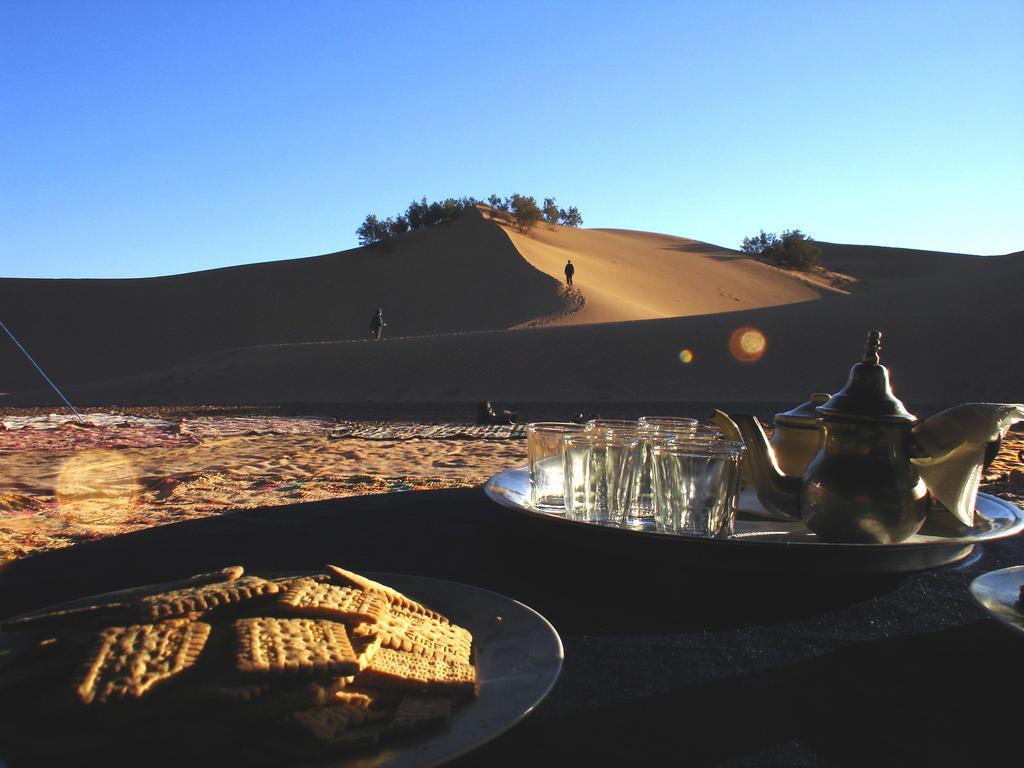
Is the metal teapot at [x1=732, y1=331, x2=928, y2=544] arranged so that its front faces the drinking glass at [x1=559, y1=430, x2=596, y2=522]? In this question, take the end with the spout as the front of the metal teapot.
yes

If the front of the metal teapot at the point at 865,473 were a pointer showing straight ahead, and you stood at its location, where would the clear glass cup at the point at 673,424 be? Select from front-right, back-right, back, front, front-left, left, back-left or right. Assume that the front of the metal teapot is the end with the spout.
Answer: front-right

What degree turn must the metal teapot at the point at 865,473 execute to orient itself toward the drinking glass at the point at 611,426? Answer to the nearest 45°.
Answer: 0° — it already faces it

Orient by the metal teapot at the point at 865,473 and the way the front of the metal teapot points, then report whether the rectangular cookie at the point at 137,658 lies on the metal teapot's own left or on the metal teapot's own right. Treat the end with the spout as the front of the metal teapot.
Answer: on the metal teapot's own left

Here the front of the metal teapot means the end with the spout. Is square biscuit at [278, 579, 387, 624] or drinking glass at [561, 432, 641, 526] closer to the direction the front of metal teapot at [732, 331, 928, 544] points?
the drinking glass

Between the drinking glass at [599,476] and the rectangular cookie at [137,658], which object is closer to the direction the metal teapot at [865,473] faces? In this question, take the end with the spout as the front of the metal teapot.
the drinking glass

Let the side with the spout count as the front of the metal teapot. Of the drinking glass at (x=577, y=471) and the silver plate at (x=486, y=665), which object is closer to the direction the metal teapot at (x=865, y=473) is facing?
the drinking glass

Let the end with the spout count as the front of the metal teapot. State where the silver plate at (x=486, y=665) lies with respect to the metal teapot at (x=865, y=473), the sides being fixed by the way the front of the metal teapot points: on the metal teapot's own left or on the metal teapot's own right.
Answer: on the metal teapot's own left

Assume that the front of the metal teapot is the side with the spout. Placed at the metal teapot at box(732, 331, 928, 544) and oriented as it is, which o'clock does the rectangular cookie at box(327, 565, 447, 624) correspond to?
The rectangular cookie is roughly at 10 o'clock from the metal teapot.

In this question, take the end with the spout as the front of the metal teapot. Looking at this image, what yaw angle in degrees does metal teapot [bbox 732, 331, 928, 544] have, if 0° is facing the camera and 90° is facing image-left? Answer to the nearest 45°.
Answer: approximately 90°

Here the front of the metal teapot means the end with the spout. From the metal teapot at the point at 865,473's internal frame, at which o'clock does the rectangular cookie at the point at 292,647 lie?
The rectangular cookie is roughly at 10 o'clock from the metal teapot.
